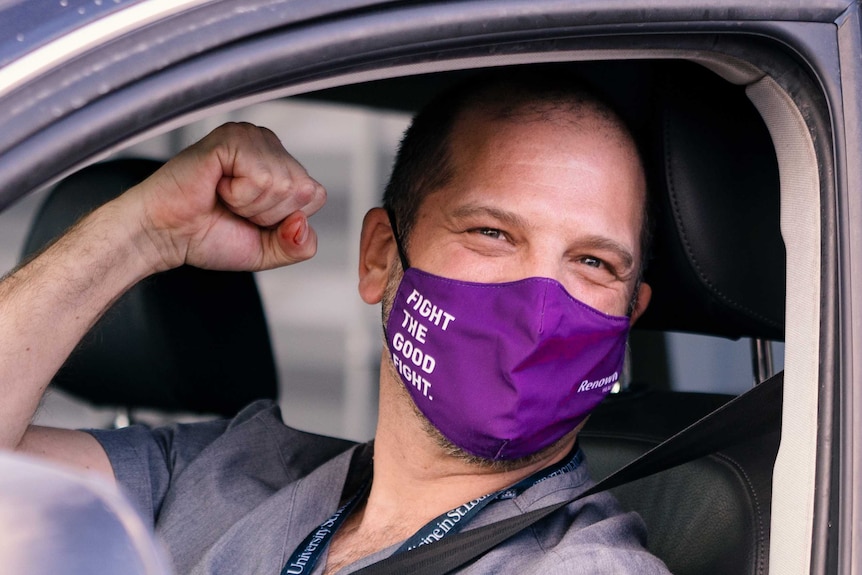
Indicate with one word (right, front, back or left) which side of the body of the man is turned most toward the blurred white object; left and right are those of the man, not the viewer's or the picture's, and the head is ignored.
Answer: front

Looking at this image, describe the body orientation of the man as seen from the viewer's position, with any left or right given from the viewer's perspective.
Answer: facing the viewer
